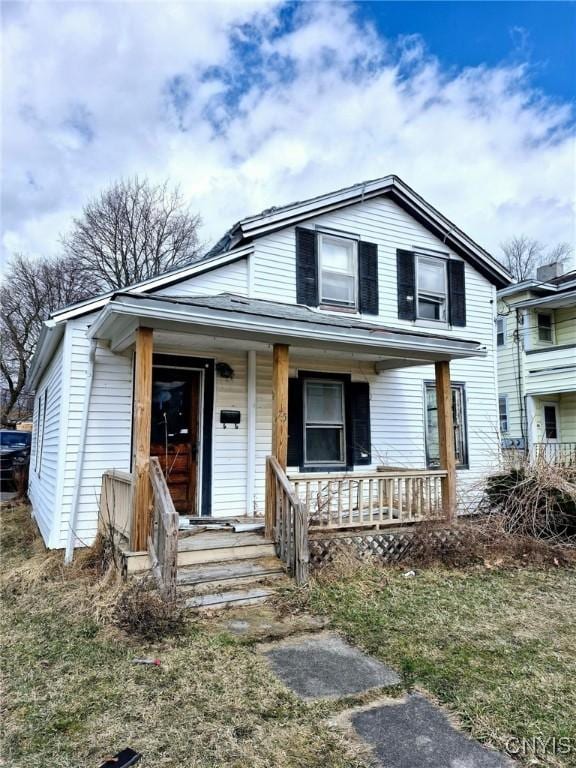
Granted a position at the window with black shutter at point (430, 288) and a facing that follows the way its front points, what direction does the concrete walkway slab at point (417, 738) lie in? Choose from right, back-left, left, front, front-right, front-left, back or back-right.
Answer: front-right

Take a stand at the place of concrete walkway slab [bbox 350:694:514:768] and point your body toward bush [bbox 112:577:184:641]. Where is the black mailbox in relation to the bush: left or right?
right

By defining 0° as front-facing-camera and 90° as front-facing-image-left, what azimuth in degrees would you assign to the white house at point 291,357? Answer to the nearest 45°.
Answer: approximately 315°

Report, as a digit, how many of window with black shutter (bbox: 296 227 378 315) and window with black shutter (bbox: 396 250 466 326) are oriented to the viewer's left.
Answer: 0

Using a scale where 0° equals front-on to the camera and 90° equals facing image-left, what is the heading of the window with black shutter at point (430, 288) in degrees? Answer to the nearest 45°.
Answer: approximately 315°

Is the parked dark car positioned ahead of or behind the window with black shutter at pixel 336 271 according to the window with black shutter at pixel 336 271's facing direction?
behind

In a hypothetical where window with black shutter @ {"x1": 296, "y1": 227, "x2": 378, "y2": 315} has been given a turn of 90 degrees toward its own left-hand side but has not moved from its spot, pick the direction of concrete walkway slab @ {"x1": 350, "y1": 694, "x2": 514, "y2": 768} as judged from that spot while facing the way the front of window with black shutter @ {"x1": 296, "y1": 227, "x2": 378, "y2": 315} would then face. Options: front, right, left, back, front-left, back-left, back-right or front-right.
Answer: back-right

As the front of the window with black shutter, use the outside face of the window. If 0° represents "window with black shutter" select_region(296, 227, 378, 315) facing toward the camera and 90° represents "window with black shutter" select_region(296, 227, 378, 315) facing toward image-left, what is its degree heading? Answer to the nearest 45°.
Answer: approximately 315°

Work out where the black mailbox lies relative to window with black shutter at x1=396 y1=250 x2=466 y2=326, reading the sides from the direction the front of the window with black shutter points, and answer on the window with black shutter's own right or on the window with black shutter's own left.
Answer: on the window with black shutter's own right

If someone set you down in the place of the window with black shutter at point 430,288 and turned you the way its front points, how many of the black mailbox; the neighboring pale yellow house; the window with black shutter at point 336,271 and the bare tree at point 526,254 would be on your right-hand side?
2

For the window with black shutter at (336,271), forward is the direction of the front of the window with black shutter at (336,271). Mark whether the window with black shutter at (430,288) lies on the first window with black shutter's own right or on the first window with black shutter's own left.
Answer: on the first window with black shutter's own left
